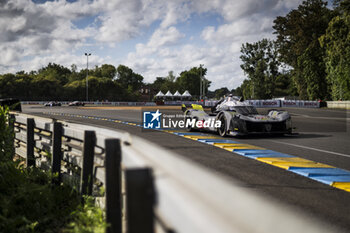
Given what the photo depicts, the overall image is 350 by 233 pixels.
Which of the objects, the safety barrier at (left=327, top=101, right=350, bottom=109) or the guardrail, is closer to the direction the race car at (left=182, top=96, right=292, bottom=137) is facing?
the guardrail

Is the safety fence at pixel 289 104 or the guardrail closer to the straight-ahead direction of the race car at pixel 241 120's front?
the guardrail
